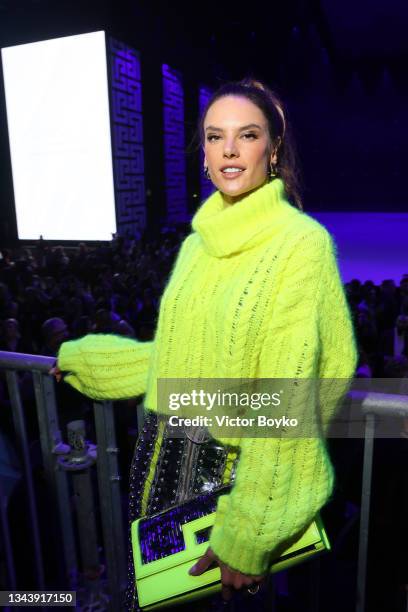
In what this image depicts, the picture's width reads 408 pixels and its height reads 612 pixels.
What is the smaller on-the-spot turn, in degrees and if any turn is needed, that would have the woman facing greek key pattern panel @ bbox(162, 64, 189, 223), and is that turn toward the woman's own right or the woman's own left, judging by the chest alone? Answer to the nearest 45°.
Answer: approximately 135° to the woman's own right

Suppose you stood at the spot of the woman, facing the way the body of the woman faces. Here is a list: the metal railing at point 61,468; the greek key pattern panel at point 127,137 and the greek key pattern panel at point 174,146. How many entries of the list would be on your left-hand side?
0

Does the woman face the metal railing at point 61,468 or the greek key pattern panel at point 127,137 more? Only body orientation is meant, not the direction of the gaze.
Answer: the metal railing

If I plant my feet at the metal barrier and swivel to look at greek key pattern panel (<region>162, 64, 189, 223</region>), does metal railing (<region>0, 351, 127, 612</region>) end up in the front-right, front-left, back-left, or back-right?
front-left

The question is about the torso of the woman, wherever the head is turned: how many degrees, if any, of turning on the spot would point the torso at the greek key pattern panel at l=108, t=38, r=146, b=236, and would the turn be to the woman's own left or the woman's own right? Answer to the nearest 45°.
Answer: approximately 135° to the woman's own right

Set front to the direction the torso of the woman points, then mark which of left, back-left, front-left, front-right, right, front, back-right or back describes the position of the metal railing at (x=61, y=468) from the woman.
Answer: right

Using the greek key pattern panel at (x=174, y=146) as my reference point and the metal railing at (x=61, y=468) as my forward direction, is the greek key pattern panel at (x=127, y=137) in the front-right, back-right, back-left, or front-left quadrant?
front-right

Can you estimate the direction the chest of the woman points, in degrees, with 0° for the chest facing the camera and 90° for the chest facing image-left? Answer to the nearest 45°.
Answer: approximately 45°

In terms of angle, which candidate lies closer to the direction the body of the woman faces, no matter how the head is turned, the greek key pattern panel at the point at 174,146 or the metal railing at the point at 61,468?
the metal railing
